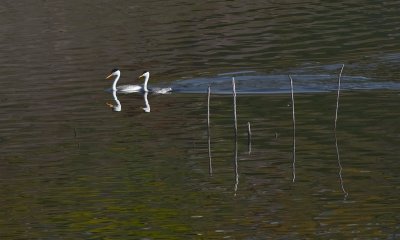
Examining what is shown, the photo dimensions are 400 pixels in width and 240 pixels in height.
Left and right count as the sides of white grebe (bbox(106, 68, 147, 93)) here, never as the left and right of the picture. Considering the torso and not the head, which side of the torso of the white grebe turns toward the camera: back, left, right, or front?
left

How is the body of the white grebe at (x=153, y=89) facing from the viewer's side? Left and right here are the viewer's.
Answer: facing to the left of the viewer

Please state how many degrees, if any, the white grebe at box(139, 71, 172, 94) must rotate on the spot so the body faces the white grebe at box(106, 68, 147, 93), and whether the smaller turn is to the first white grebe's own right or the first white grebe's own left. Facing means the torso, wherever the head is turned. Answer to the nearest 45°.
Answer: approximately 45° to the first white grebe's own right

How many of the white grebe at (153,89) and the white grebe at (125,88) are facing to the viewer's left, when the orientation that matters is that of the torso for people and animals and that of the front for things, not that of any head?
2

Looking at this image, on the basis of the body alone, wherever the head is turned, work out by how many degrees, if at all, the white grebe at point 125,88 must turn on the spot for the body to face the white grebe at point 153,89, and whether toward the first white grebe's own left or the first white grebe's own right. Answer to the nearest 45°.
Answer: approximately 135° to the first white grebe's own left
